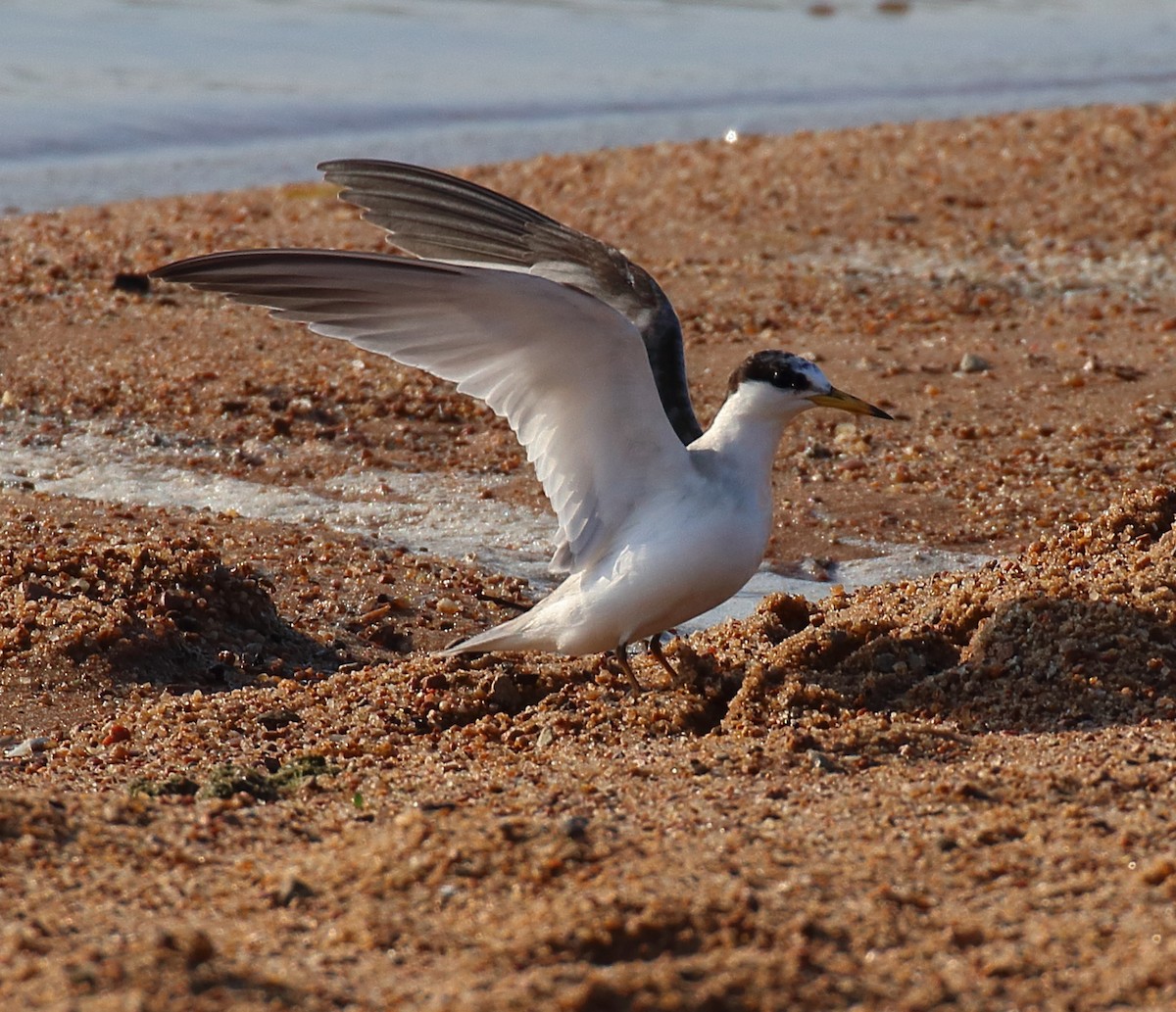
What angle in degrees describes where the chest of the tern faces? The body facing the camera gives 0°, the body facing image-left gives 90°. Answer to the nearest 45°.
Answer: approximately 270°

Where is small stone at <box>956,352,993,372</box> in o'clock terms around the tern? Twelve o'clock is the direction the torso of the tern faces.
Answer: The small stone is roughly at 10 o'clock from the tern.
